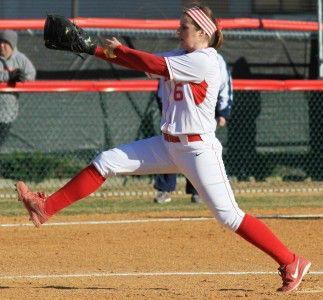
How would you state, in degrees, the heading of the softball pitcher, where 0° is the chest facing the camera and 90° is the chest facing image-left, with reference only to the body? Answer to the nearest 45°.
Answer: approximately 90°

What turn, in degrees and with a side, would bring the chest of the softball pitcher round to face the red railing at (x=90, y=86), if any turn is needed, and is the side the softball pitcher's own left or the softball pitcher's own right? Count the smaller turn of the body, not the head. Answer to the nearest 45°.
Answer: approximately 90° to the softball pitcher's own right

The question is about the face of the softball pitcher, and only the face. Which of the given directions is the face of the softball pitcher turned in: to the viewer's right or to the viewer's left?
to the viewer's left

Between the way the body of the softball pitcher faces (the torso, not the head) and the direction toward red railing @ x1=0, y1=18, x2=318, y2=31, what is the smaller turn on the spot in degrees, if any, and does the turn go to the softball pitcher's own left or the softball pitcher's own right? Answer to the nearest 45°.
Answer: approximately 90° to the softball pitcher's own right
